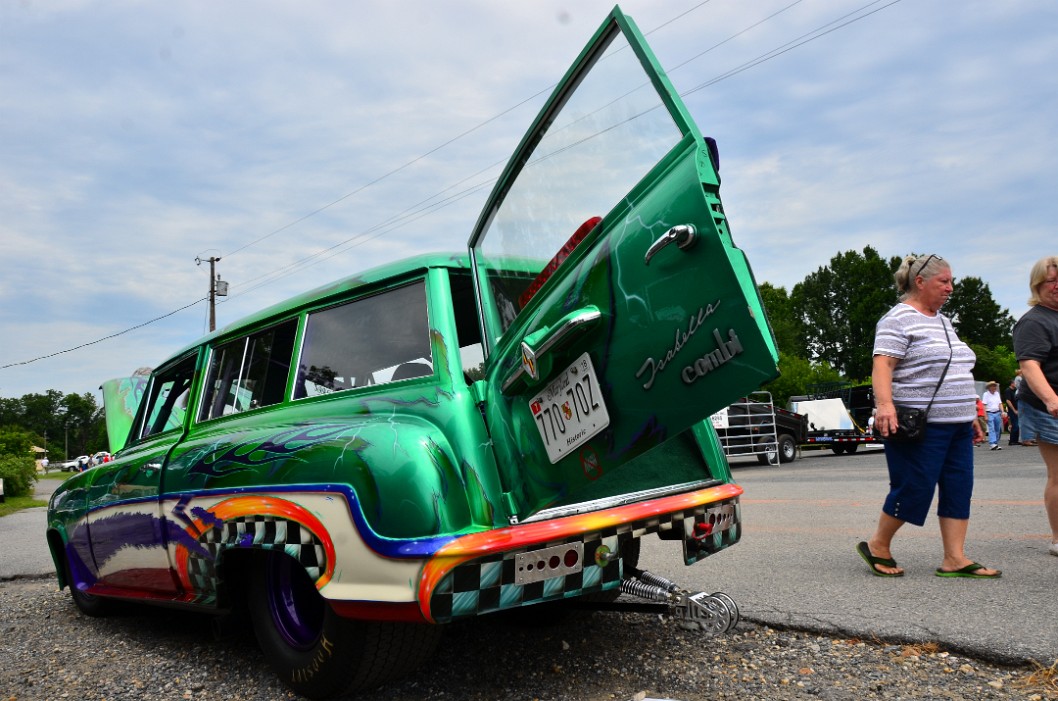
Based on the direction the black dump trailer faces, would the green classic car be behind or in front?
behind

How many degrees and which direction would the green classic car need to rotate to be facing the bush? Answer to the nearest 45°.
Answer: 0° — it already faces it

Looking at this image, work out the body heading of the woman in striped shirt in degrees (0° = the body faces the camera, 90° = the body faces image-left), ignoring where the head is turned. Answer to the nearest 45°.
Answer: approximately 315°

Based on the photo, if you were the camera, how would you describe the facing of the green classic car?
facing away from the viewer and to the left of the viewer

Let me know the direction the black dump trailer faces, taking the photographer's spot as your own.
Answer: facing away from the viewer and to the right of the viewer

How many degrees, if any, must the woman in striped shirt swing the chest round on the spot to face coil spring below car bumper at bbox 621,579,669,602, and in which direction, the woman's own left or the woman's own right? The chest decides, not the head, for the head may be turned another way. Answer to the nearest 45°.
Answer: approximately 90° to the woman's own right

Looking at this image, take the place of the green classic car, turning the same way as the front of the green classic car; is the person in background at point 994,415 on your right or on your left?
on your right

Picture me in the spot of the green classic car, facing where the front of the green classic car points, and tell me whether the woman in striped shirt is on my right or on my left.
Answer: on my right
